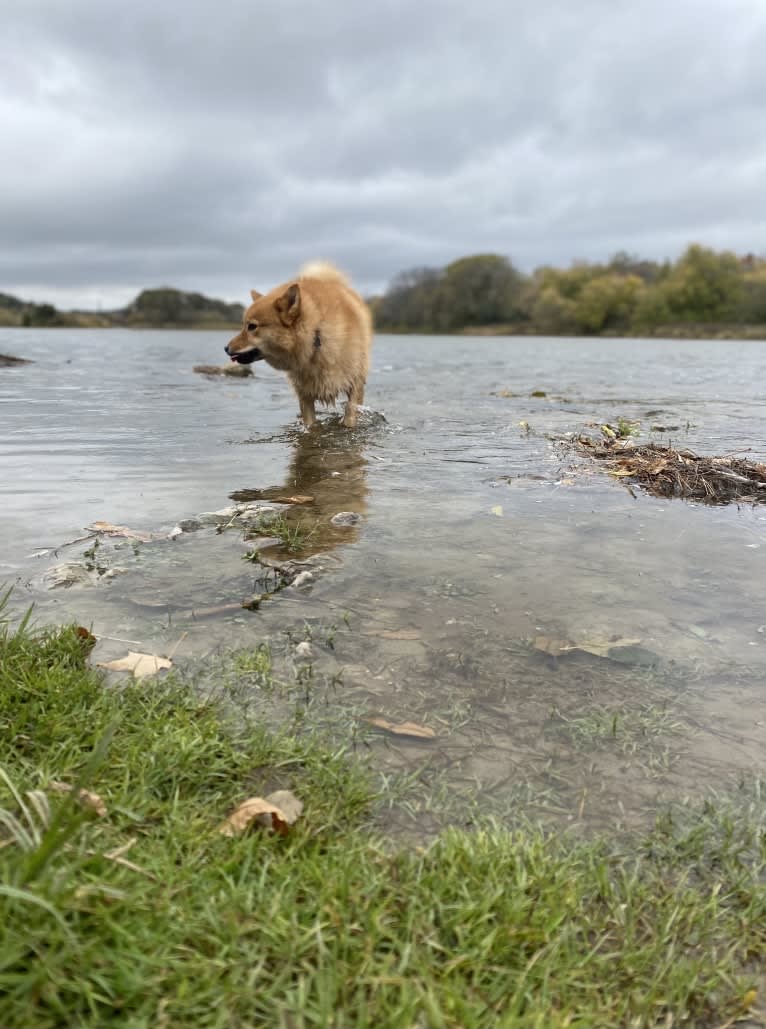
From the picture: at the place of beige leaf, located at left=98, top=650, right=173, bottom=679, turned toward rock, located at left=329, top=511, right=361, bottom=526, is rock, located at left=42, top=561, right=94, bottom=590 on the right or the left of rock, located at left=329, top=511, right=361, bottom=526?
left

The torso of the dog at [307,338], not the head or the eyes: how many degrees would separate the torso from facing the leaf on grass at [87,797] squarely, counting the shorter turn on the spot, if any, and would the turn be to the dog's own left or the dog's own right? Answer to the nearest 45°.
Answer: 0° — it already faces it

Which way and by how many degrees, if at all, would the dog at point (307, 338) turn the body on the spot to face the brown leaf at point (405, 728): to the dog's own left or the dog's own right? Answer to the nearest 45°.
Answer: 0° — it already faces it

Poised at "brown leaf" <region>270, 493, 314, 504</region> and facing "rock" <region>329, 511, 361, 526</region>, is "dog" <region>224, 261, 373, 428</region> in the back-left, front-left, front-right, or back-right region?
back-left

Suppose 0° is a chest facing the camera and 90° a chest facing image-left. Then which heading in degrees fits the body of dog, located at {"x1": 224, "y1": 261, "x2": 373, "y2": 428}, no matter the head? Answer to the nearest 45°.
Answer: approximately 0°
